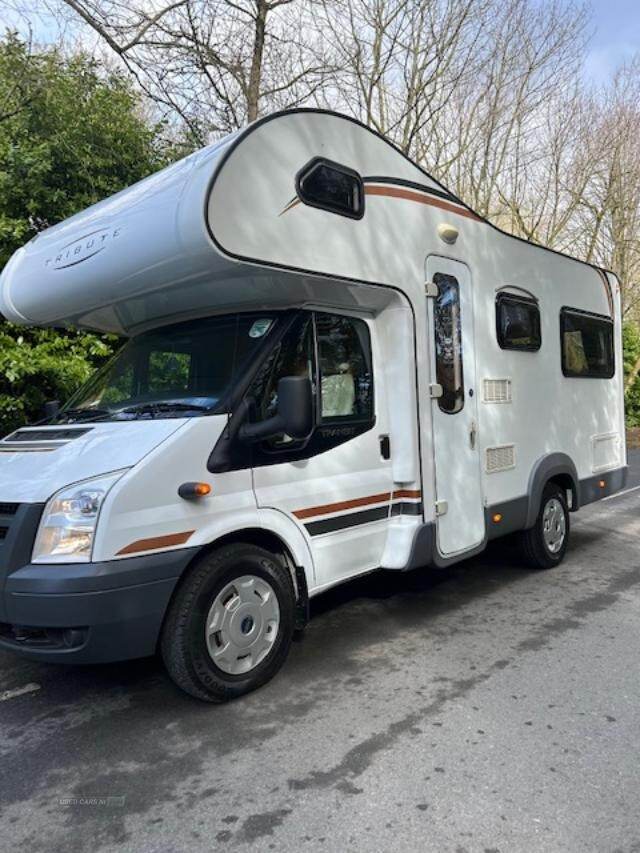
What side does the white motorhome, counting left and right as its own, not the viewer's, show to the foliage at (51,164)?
right

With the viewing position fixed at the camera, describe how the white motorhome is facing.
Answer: facing the viewer and to the left of the viewer
